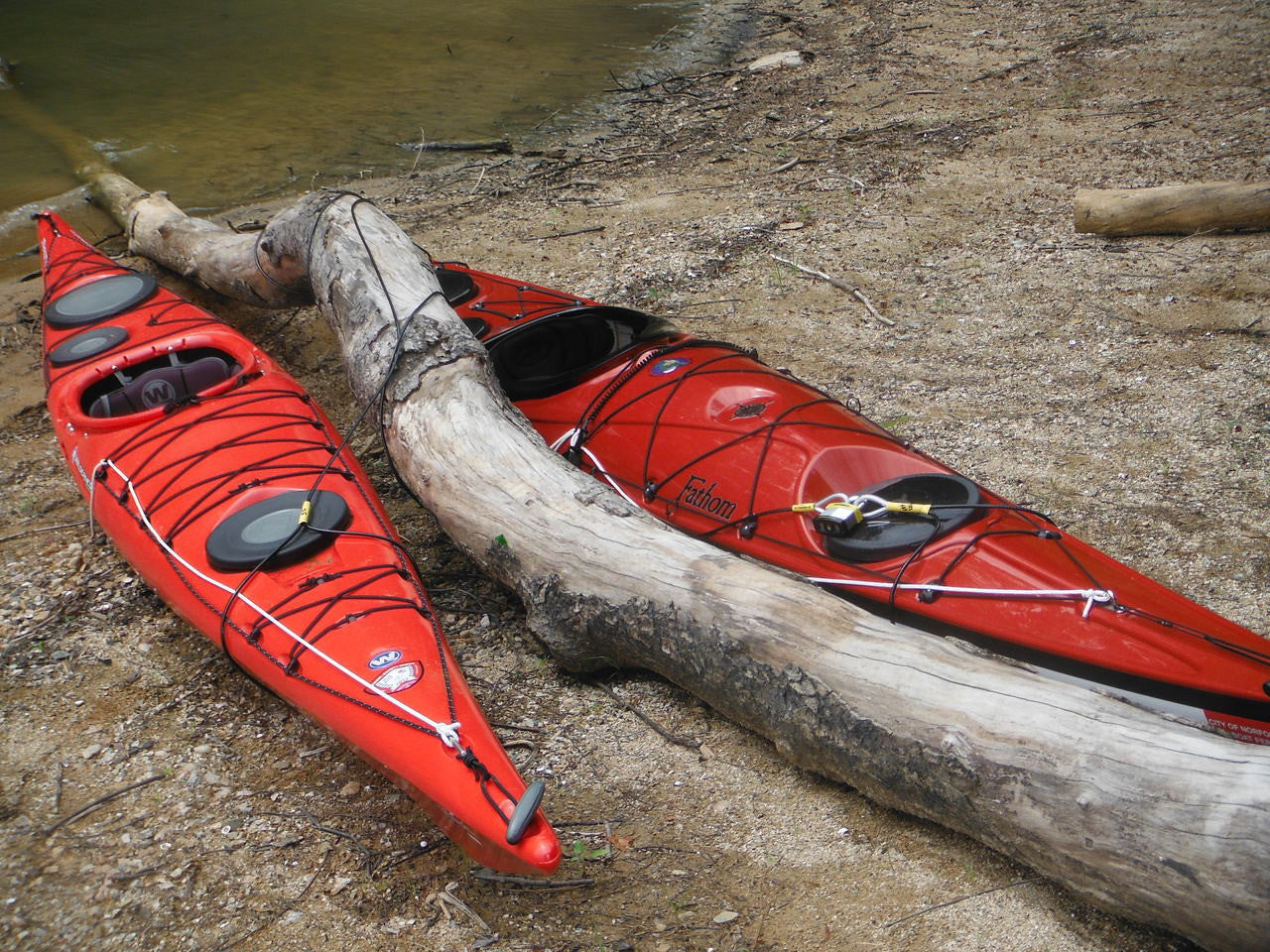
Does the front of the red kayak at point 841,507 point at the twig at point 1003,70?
no

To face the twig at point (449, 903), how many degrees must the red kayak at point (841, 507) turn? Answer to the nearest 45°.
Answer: approximately 90° to its right

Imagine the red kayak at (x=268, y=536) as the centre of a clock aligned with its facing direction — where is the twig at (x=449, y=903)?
The twig is roughly at 1 o'clock from the red kayak.

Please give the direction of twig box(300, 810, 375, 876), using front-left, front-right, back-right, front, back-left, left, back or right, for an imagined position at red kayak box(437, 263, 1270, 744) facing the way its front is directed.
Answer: right

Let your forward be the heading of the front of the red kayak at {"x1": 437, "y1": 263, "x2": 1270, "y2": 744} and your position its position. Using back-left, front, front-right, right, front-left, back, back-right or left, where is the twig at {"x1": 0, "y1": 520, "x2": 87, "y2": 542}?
back-right

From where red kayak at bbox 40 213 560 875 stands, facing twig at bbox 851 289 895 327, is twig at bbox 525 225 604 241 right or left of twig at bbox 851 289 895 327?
left

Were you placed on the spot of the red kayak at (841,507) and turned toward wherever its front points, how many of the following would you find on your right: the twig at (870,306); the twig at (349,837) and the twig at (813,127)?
1

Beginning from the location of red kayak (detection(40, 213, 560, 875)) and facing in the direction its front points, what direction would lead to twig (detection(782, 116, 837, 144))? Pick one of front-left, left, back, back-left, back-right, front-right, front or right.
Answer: left

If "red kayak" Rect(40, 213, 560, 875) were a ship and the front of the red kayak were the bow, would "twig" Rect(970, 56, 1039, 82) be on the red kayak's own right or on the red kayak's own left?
on the red kayak's own left

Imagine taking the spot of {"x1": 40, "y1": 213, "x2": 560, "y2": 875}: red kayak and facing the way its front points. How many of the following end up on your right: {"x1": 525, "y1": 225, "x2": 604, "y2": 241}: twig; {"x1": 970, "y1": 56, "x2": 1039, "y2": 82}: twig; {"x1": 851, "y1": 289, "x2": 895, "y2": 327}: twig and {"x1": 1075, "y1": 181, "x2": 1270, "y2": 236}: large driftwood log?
0

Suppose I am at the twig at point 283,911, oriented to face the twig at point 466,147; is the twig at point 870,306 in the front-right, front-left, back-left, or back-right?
front-right

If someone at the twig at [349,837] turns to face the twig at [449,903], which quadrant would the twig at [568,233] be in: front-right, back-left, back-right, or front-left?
back-left

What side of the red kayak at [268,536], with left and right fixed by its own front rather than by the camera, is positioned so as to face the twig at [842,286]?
left

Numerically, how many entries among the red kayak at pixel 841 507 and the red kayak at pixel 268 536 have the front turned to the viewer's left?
0

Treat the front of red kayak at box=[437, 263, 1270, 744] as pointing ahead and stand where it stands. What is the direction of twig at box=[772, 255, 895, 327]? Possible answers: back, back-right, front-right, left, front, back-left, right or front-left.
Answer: back-left

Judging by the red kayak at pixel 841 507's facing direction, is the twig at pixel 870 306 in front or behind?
behind

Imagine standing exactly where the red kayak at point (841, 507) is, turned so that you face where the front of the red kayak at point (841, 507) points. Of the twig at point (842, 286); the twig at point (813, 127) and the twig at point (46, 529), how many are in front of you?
0

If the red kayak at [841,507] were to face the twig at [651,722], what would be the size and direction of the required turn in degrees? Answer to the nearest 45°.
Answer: approximately 90° to its right

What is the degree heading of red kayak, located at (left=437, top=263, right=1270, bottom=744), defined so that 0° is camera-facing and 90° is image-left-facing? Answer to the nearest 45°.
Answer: approximately 315°

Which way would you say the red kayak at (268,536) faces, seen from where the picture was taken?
facing the viewer and to the right of the viewer

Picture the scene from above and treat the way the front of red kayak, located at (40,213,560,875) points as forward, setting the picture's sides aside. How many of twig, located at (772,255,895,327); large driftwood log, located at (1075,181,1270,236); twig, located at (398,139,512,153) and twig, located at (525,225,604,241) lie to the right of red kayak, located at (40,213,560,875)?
0
